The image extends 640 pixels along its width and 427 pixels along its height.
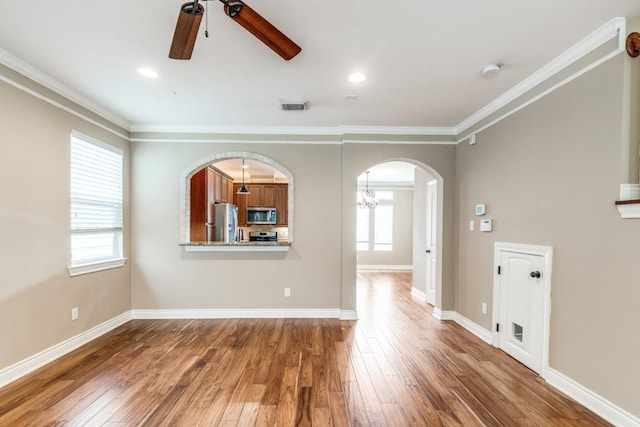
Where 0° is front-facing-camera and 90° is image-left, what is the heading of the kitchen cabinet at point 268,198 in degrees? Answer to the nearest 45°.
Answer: approximately 0°

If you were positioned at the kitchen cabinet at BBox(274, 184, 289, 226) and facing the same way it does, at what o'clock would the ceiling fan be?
The ceiling fan is roughly at 12 o'clock from the kitchen cabinet.

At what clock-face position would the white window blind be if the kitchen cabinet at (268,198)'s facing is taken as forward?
The white window blind is roughly at 1 o'clock from the kitchen cabinet.

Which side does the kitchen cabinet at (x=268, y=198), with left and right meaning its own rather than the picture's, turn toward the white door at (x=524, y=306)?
front

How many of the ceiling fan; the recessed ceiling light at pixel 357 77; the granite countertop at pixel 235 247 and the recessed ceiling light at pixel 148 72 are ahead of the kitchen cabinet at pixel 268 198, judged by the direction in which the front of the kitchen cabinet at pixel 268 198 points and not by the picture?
4

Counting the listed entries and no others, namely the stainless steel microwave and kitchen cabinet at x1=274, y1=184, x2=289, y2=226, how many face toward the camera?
2

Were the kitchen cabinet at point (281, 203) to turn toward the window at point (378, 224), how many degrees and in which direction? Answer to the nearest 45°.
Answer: approximately 90° to its left

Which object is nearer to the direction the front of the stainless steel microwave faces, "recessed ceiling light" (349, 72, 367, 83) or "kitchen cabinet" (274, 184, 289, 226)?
the recessed ceiling light

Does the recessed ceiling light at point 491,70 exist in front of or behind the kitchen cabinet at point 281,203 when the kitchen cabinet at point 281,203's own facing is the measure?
in front

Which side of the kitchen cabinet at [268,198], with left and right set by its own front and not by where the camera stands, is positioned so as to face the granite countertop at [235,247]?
front

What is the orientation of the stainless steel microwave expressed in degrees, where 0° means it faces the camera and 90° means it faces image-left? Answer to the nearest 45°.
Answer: approximately 0°

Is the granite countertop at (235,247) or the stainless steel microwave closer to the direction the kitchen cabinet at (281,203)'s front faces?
the granite countertop

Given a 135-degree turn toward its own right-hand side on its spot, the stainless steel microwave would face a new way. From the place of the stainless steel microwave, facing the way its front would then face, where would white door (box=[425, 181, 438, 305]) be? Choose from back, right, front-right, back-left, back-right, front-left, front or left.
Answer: back

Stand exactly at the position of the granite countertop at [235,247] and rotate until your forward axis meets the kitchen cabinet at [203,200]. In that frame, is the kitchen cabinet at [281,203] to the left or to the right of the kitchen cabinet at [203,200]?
right

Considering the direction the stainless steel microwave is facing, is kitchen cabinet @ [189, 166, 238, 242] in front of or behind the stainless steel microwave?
in front
